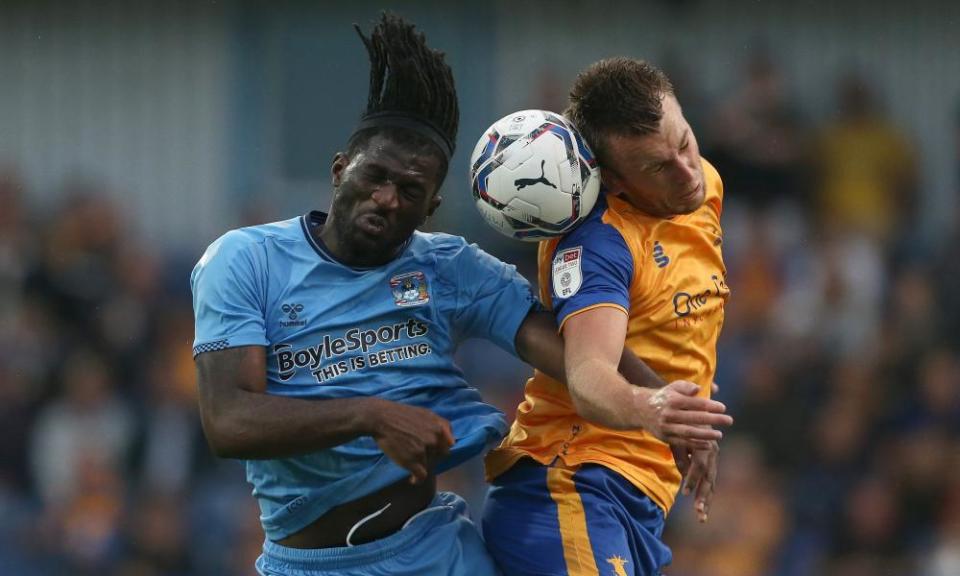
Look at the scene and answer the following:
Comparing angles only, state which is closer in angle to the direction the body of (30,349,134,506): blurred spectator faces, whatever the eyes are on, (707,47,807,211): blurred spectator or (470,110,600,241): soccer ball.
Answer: the soccer ball

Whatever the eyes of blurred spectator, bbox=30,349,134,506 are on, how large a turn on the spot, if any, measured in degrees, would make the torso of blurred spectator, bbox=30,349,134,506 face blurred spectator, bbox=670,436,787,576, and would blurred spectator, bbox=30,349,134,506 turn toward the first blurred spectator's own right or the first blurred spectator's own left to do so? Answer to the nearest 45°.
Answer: approximately 45° to the first blurred spectator's own left

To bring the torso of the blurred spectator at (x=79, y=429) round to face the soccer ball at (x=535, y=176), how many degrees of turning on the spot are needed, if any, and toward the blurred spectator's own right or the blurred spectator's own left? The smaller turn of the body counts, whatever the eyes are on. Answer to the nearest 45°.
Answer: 0° — they already face it

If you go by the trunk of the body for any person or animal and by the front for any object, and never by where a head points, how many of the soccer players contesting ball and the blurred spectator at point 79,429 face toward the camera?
2

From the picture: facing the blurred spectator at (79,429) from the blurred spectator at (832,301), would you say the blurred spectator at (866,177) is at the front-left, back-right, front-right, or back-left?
back-right

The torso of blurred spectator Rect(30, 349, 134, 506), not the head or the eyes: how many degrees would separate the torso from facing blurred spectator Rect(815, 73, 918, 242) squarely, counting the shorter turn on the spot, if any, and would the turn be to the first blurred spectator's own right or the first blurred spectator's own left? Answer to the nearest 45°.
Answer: approximately 90° to the first blurred spectator's own left

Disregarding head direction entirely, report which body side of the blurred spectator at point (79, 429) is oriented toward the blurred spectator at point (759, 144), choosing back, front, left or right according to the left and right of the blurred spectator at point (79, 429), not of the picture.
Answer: left

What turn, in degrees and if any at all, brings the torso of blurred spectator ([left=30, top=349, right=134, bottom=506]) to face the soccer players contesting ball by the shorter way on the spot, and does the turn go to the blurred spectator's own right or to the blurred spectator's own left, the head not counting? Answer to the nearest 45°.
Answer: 0° — they already face them

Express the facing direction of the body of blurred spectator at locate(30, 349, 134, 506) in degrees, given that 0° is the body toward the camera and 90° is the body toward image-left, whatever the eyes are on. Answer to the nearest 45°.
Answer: approximately 0°
